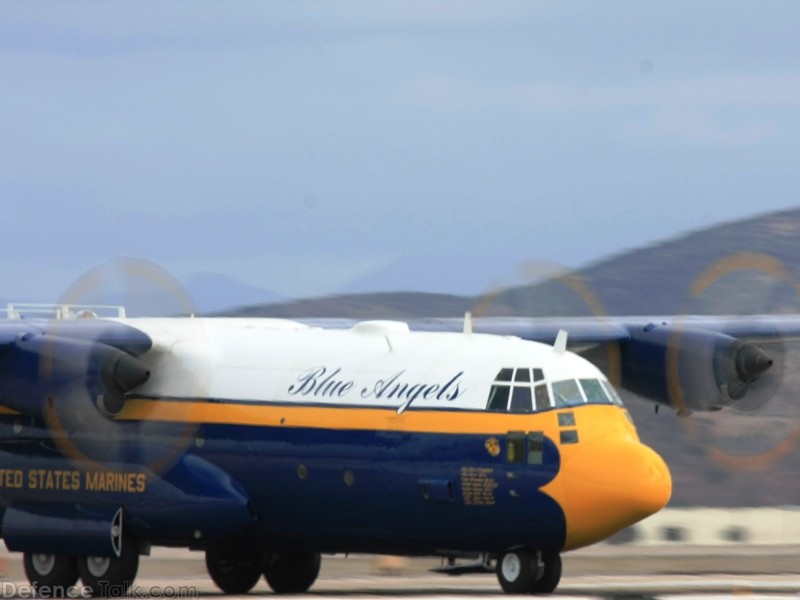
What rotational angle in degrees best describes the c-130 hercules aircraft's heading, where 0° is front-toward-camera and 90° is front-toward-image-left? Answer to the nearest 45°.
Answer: approximately 315°
